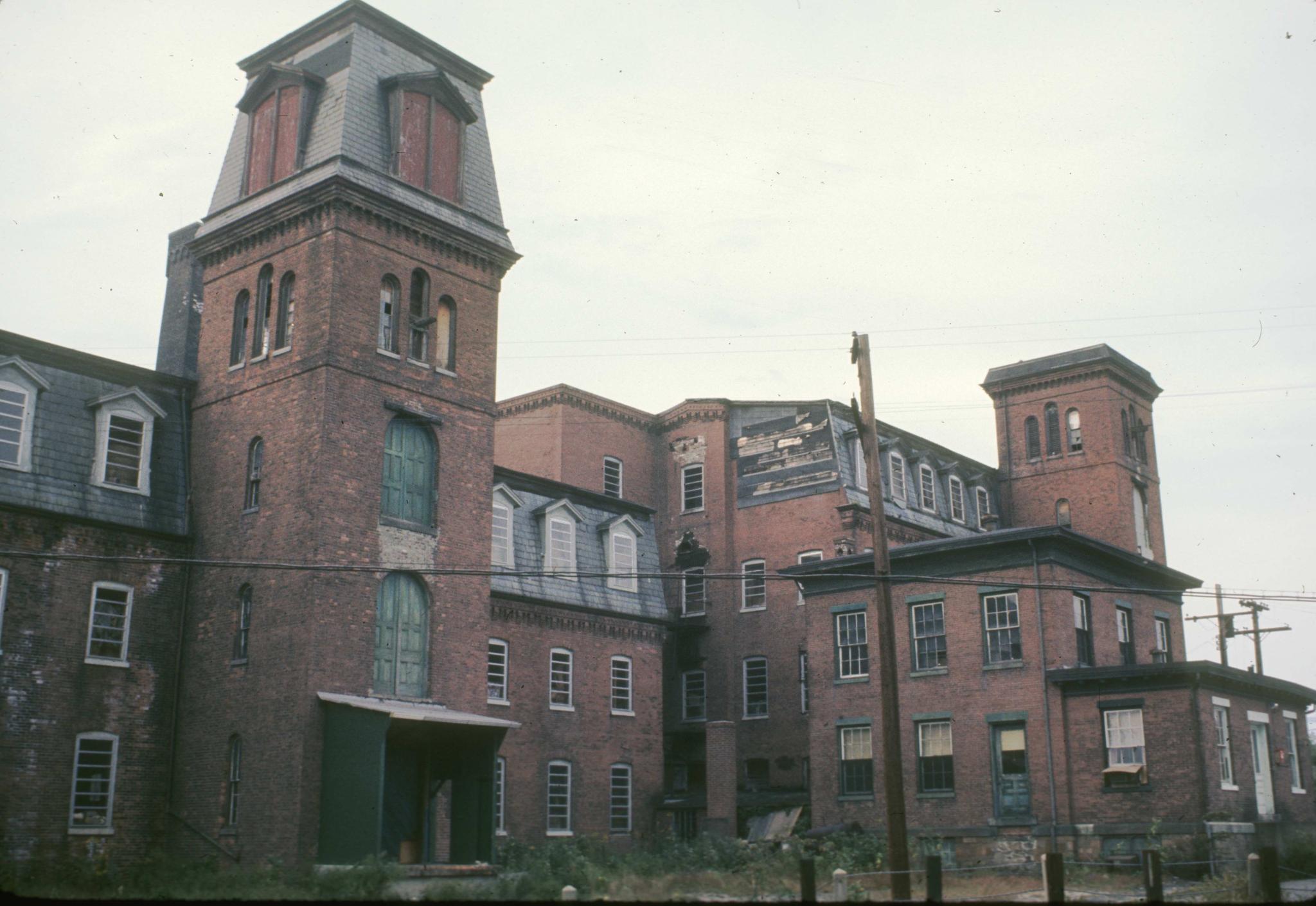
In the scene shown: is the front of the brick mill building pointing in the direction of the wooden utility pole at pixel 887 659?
yes

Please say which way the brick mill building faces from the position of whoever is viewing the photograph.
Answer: facing the viewer and to the right of the viewer
